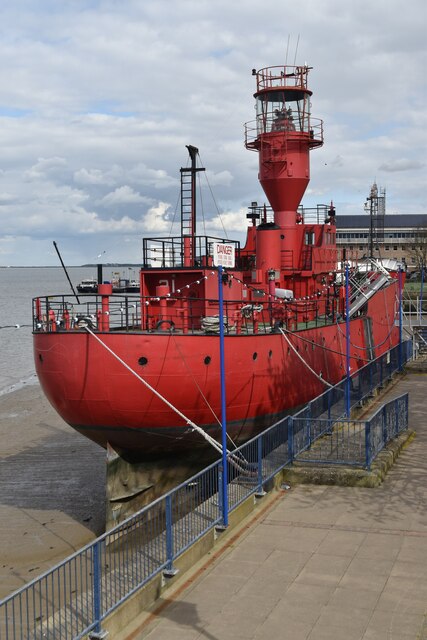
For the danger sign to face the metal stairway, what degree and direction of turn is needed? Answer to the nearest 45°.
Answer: approximately 180°

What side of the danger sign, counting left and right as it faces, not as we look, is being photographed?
front

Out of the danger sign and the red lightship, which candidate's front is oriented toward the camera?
the danger sign

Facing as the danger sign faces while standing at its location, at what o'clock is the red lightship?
The red lightship is roughly at 6 o'clock from the danger sign.

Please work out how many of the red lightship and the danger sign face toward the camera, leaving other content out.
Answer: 1

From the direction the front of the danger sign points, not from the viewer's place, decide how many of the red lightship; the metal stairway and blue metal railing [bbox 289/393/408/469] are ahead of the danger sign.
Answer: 0
